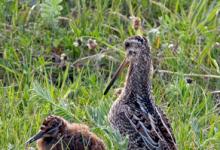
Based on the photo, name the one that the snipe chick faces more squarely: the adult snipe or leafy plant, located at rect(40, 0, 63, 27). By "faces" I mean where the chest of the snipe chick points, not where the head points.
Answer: the leafy plant

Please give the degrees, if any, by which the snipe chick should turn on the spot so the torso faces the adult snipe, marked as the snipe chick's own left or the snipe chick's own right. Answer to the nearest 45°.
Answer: approximately 180°

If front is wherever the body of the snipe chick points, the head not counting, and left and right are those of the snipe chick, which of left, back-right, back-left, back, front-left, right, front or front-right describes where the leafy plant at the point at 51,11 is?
right

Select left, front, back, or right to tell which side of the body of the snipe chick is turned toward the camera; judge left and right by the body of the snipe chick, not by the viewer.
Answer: left
